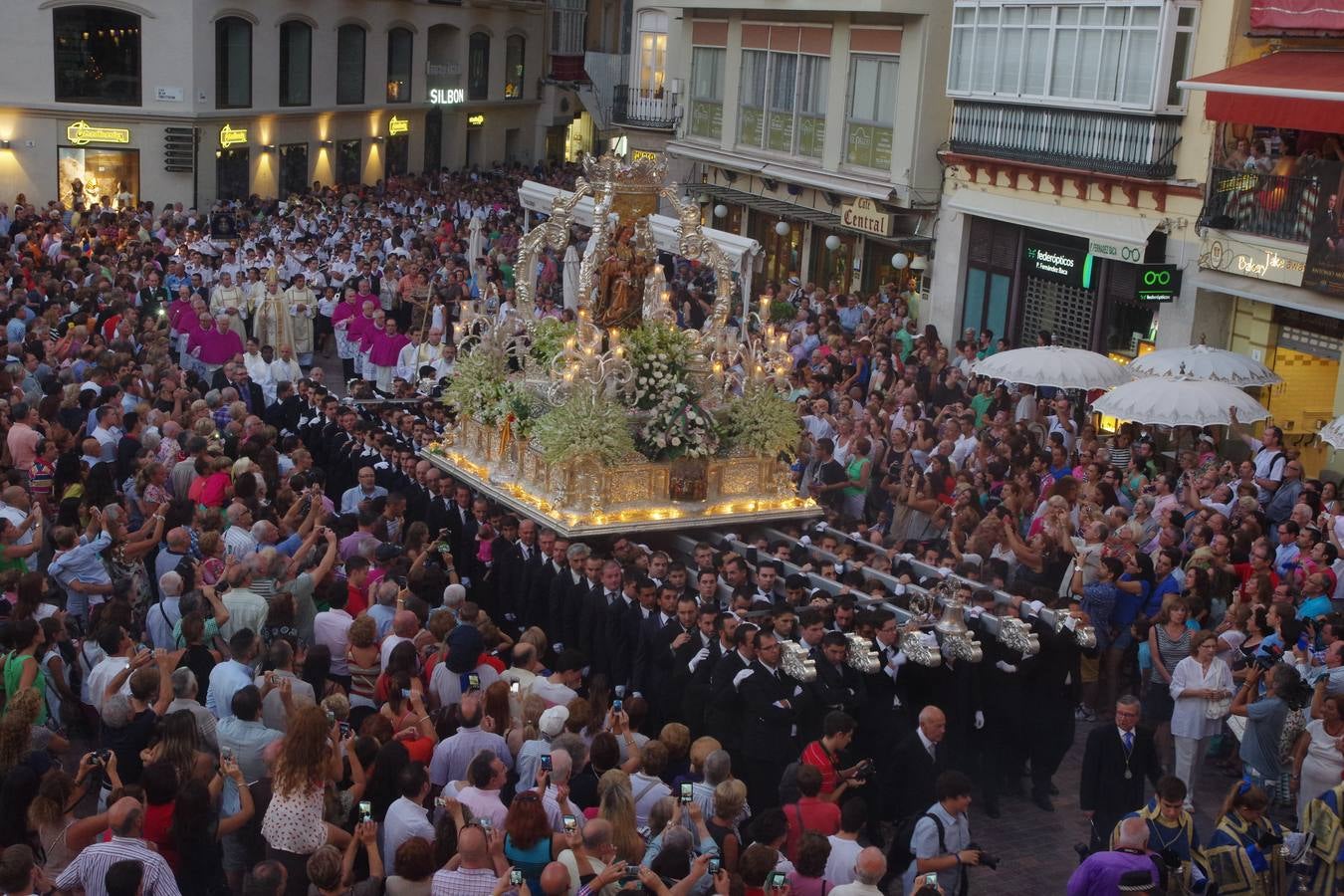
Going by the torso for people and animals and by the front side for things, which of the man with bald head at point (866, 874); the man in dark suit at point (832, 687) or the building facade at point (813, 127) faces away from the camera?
the man with bald head

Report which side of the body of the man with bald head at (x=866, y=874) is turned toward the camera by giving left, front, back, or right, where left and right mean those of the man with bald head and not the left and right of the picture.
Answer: back

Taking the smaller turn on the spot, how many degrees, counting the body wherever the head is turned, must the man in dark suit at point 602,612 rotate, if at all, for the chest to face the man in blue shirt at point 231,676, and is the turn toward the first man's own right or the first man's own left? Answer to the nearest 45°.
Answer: approximately 90° to the first man's own right

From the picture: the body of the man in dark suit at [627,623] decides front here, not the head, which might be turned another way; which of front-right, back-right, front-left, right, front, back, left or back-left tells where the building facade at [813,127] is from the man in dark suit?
back-left

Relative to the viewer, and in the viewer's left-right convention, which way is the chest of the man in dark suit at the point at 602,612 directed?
facing the viewer and to the right of the viewer

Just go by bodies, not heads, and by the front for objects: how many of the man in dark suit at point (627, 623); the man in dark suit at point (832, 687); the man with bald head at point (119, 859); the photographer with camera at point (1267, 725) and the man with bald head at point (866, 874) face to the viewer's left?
1

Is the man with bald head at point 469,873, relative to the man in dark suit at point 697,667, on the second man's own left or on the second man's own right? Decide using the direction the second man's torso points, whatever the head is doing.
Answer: on the second man's own right

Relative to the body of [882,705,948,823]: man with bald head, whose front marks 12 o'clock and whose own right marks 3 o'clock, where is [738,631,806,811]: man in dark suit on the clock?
The man in dark suit is roughly at 5 o'clock from the man with bald head.

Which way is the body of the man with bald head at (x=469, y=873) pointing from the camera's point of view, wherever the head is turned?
away from the camera

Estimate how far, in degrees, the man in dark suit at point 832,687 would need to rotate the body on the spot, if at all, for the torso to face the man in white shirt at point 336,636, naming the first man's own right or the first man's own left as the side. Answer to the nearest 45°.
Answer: approximately 135° to the first man's own right

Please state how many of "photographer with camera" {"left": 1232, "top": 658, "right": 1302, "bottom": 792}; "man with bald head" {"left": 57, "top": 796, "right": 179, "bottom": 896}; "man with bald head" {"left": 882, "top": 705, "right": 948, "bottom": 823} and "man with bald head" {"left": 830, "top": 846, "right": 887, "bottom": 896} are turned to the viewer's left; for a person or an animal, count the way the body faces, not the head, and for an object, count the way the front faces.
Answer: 1

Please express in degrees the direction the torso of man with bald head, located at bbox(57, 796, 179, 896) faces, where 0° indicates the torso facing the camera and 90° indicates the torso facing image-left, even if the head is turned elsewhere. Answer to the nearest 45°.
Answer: approximately 180°

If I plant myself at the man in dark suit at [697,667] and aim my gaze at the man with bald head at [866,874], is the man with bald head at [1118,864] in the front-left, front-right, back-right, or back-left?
front-left

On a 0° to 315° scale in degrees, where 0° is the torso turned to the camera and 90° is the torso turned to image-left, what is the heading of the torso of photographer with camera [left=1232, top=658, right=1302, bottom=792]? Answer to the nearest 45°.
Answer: approximately 90°

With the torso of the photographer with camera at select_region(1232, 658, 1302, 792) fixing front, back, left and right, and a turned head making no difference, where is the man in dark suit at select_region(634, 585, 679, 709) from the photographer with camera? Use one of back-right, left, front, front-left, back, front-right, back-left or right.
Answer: front

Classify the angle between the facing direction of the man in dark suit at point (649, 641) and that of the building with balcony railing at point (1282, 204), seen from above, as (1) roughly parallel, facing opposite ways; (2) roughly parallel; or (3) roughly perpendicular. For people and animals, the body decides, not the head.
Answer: roughly perpendicular

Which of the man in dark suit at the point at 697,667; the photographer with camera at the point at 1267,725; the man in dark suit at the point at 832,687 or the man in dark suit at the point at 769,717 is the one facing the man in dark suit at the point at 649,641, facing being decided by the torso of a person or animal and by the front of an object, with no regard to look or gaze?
the photographer with camera

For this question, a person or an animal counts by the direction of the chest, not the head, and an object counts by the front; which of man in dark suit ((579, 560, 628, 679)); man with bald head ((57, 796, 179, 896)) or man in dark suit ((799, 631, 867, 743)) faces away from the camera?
the man with bald head

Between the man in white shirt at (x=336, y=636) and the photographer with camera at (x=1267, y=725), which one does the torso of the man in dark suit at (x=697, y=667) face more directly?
the photographer with camera

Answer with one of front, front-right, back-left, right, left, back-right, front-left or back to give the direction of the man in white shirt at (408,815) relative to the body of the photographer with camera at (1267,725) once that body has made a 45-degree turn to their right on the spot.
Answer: left
